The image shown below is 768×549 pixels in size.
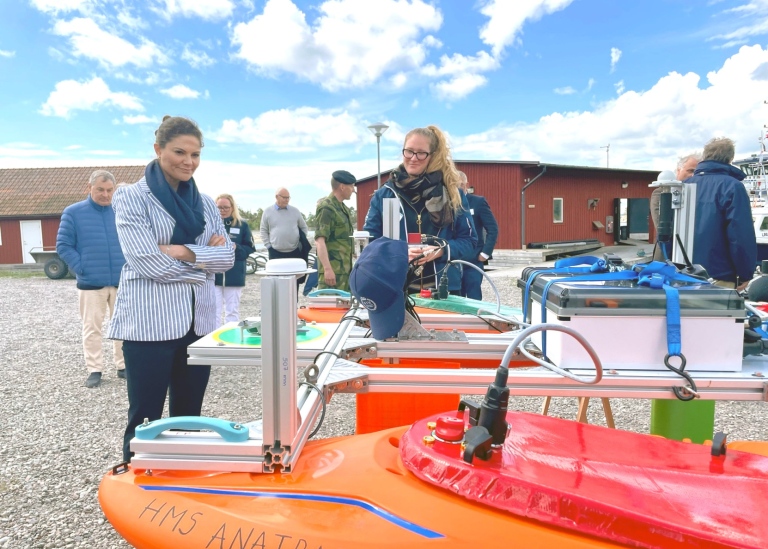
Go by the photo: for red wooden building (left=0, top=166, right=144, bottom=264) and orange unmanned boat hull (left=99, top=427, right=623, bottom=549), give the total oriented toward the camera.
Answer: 1

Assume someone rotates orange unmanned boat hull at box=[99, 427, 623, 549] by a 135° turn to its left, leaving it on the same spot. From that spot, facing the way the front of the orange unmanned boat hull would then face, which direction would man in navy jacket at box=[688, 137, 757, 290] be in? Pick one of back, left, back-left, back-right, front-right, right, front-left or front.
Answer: left

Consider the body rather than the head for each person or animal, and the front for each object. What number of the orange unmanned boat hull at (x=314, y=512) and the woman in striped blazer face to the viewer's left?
1

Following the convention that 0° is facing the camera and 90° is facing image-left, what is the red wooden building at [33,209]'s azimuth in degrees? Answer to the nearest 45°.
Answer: approximately 0°

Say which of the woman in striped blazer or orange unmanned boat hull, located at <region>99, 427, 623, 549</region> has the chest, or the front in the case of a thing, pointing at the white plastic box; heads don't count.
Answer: the woman in striped blazer

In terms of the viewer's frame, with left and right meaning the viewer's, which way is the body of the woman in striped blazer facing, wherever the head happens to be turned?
facing the viewer and to the right of the viewer

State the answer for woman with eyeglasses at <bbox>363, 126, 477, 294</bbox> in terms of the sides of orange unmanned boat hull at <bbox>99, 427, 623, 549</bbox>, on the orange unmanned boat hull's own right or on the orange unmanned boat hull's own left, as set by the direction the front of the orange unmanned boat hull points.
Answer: on the orange unmanned boat hull's own right

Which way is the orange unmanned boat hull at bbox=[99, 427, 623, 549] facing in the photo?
to the viewer's left

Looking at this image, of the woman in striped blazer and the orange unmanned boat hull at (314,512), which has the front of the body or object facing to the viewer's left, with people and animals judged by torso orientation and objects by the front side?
the orange unmanned boat hull

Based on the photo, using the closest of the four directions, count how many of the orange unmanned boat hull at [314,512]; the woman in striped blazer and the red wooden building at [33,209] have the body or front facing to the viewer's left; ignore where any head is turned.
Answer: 1

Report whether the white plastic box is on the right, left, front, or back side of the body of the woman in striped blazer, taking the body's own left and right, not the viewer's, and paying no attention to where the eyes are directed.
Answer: front

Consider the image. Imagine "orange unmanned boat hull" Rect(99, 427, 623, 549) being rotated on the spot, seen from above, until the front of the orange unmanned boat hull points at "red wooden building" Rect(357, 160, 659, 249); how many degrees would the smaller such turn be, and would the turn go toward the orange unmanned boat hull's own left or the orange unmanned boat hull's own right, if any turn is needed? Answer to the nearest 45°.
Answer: approximately 90° to the orange unmanned boat hull's own right

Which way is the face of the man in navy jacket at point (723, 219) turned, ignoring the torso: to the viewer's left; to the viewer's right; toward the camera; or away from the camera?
away from the camera
